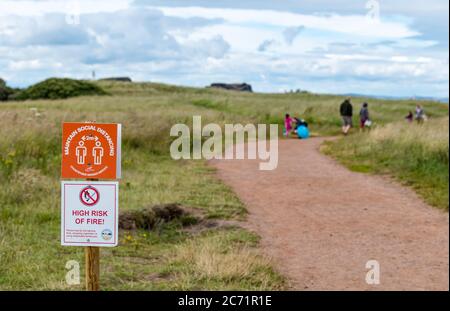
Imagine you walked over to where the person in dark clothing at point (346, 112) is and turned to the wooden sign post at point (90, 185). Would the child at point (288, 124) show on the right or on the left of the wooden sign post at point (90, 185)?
right

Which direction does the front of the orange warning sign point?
toward the camera

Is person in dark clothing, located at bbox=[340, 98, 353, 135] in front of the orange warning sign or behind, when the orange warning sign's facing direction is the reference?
behind

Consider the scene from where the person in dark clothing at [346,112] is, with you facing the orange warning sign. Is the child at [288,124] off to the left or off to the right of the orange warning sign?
right

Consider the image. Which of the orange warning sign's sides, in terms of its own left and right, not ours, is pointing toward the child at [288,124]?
back
